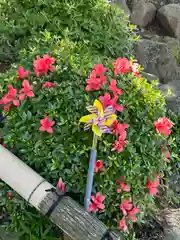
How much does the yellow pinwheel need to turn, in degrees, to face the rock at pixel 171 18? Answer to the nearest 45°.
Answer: approximately 180°

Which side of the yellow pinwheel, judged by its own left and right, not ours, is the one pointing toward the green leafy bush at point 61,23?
back

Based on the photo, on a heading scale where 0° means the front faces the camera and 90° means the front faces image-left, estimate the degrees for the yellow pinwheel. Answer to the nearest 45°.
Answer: approximately 0°

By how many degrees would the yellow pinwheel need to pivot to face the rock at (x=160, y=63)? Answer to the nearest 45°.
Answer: approximately 180°

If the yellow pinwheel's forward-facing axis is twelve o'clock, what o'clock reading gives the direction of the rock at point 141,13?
The rock is roughly at 6 o'clock from the yellow pinwheel.
